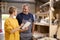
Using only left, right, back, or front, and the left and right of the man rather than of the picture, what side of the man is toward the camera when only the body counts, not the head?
front

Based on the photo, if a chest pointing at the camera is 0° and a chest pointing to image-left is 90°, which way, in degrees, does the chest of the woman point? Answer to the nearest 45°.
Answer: approximately 270°

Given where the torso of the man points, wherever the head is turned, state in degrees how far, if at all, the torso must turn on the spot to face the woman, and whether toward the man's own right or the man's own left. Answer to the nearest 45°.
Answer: approximately 45° to the man's own right

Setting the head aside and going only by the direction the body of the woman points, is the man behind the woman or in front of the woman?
in front

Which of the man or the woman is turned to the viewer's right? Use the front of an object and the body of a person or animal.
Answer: the woman

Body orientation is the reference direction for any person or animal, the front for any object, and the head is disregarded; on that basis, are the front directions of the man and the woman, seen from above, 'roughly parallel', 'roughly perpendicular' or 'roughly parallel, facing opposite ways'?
roughly perpendicular

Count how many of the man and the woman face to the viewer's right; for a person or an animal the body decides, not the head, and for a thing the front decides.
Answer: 1
